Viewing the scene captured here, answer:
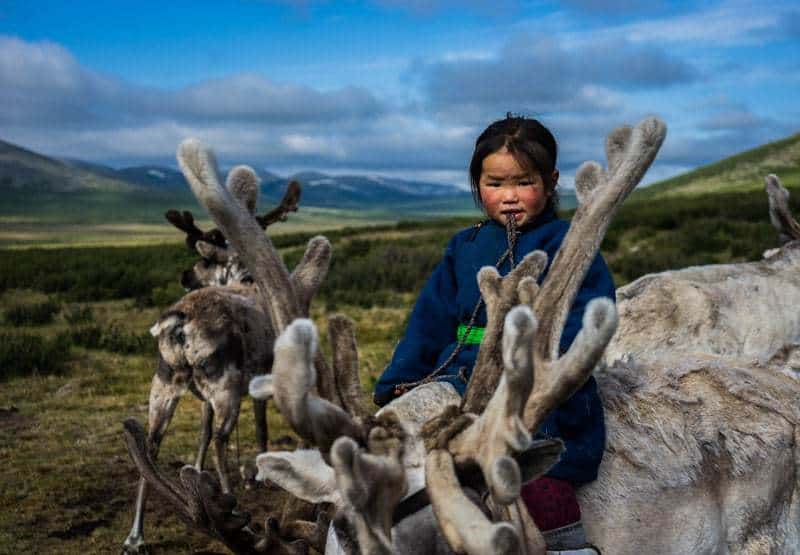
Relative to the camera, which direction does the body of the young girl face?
toward the camera

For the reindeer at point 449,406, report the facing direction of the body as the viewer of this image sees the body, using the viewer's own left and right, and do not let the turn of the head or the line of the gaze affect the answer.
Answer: facing the viewer

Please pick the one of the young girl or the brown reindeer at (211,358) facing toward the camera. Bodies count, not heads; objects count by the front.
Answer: the young girl
